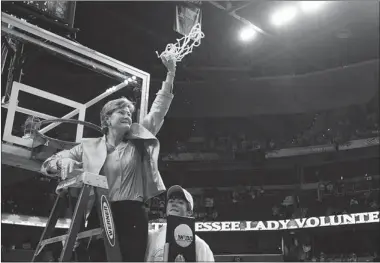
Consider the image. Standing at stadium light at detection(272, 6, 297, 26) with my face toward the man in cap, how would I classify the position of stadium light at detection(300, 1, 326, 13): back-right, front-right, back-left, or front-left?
back-left

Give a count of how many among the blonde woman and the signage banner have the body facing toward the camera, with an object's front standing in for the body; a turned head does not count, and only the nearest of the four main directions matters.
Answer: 2

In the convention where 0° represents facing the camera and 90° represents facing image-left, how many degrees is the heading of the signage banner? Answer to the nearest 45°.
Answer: approximately 0°
